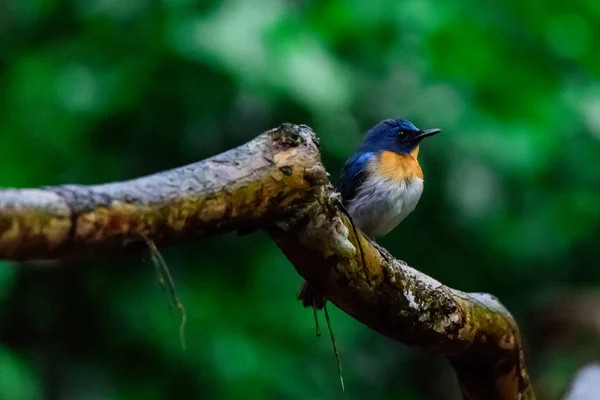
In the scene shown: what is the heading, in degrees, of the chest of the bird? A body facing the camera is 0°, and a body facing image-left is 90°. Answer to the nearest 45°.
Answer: approximately 315°
